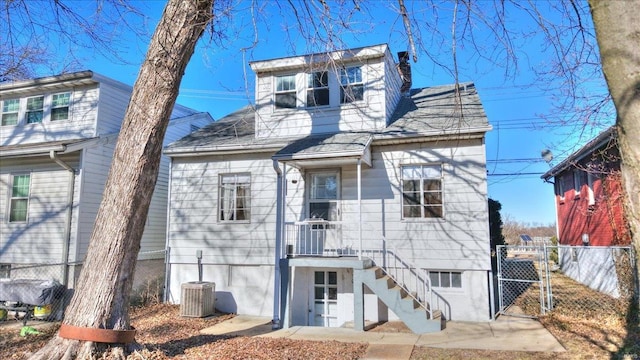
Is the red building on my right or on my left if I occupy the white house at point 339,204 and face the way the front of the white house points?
on my left

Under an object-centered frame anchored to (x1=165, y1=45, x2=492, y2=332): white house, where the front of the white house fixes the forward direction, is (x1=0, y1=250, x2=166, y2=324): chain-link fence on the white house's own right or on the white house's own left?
on the white house's own right

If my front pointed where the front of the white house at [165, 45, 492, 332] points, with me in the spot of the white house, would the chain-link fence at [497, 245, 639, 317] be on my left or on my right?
on my left

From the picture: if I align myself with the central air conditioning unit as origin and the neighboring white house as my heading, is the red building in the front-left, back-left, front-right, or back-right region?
back-right

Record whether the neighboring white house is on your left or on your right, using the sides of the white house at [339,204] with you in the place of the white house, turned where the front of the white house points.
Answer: on your right

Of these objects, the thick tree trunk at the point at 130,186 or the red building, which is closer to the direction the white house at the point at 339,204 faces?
the thick tree trunk

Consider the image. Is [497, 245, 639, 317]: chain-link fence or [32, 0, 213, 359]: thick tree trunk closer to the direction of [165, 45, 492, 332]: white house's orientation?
the thick tree trunk

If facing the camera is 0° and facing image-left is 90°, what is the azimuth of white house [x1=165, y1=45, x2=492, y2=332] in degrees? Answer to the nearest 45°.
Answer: approximately 0°

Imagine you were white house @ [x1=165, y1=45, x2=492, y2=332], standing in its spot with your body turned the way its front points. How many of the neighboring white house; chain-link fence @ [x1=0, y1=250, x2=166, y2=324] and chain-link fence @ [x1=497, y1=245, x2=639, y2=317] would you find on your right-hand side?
2
